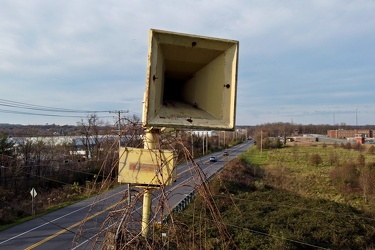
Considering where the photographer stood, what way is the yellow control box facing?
facing the viewer
